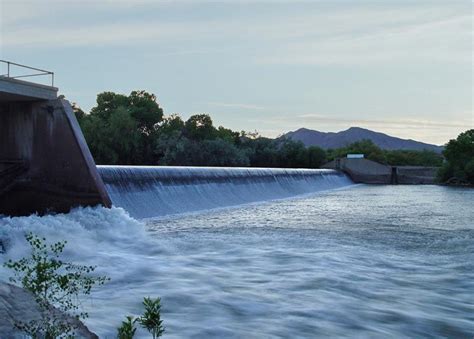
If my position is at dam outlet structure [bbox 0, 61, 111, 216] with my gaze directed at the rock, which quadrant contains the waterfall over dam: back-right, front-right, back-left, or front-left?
back-left

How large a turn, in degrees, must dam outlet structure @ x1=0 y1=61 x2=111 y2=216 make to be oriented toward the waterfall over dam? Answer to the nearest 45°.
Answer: approximately 90° to its left

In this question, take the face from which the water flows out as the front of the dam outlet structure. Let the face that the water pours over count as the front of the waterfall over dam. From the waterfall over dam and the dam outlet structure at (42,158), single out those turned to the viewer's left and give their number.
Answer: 0

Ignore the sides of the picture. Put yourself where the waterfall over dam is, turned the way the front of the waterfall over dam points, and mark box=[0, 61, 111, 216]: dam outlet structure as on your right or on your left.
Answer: on your right

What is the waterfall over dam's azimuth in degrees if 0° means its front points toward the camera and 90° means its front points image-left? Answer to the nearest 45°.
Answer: approximately 315°

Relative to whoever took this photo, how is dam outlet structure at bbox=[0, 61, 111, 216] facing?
facing the viewer and to the right of the viewer

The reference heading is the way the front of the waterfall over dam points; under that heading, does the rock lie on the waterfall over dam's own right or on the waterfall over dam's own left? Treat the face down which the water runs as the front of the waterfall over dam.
on the waterfall over dam's own right

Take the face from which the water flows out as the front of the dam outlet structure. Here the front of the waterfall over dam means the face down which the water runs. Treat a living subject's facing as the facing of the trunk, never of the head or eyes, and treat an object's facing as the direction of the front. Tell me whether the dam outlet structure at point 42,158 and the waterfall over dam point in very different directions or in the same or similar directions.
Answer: same or similar directions
